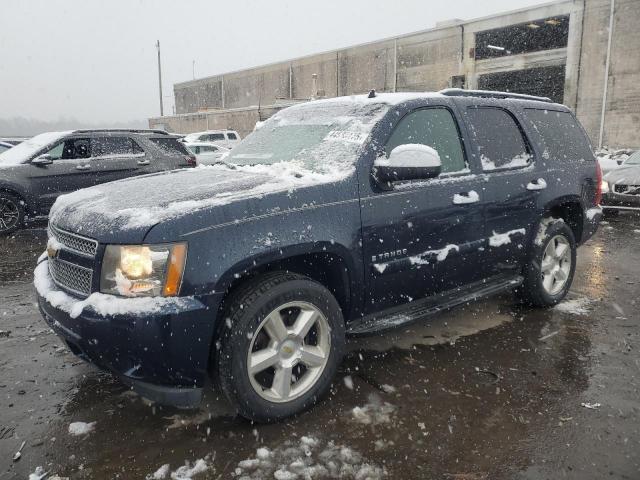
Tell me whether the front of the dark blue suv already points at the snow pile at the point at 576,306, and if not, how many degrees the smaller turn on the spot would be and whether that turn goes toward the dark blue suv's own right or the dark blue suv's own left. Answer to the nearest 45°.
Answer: approximately 180°

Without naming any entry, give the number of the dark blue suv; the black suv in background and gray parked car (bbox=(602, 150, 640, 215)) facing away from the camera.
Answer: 0

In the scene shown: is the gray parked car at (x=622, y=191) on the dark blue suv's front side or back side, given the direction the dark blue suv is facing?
on the back side

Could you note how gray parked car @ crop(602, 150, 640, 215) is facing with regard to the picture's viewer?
facing the viewer and to the left of the viewer

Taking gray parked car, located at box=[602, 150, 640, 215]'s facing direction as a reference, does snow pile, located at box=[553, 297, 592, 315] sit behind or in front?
in front

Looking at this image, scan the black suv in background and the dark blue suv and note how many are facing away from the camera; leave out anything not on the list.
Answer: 0

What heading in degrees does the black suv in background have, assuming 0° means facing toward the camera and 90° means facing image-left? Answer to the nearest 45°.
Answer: approximately 90°

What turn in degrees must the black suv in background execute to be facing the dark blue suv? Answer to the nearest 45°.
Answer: approximately 90° to its left

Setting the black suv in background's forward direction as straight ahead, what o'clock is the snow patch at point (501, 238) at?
The snow patch is roughly at 8 o'clock from the black suv in background.

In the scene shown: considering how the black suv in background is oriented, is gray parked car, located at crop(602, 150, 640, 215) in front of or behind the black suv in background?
behind
